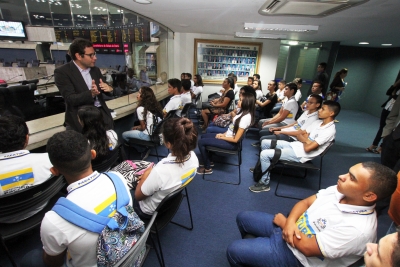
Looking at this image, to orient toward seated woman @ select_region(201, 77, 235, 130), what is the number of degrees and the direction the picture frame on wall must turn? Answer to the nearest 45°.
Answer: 0° — it already faces them

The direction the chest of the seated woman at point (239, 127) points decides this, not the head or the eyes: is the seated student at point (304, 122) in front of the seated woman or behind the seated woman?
behind

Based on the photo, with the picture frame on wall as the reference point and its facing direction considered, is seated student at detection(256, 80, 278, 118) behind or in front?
in front

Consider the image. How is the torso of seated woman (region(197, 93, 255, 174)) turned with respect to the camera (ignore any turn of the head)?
to the viewer's left

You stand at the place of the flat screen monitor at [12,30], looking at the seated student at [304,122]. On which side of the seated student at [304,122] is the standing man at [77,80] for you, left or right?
right

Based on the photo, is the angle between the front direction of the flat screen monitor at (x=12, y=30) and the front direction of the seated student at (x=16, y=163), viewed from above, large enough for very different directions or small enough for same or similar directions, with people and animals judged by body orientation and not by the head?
very different directions

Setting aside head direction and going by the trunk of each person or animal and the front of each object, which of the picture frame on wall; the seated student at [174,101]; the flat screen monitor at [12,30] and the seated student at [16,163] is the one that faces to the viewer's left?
the seated student at [174,101]

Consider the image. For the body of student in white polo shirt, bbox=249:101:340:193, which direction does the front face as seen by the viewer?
to the viewer's left

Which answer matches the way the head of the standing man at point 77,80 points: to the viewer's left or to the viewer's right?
to the viewer's right

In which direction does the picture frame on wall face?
toward the camera

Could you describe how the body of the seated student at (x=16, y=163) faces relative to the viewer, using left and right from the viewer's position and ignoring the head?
facing away from the viewer

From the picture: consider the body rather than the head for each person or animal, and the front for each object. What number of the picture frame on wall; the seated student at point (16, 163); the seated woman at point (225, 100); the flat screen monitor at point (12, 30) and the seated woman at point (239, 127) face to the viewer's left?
2

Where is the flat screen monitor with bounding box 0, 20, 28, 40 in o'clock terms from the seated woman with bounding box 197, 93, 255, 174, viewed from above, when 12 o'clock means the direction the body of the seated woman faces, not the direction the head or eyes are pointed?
The flat screen monitor is roughly at 12 o'clock from the seated woman.

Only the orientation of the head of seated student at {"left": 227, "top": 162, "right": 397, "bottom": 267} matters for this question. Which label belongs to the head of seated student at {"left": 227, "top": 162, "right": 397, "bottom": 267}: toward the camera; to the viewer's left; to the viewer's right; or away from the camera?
to the viewer's left
